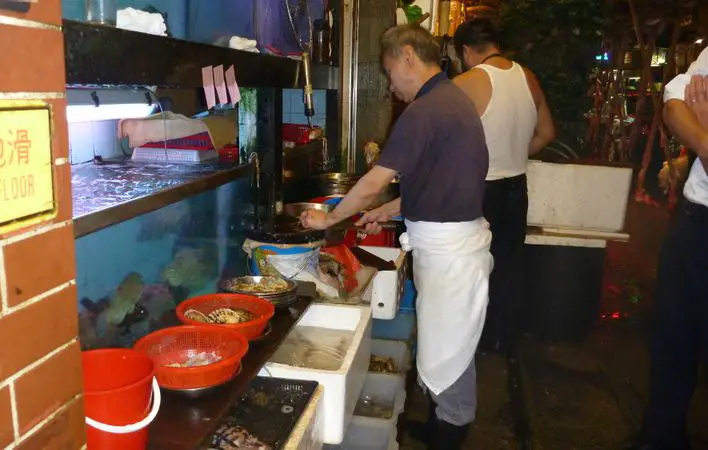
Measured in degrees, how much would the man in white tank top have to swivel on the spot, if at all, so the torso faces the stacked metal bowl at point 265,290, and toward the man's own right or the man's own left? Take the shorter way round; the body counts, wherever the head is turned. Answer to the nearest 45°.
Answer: approximately 90° to the man's own left

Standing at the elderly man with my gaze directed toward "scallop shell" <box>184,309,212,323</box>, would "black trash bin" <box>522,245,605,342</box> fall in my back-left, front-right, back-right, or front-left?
back-right

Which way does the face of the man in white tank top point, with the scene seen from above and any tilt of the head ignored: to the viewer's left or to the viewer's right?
to the viewer's left

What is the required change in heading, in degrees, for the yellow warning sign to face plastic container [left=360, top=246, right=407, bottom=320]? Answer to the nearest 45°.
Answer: approximately 90° to its left

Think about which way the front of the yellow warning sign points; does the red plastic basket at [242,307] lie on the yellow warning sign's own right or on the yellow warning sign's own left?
on the yellow warning sign's own left

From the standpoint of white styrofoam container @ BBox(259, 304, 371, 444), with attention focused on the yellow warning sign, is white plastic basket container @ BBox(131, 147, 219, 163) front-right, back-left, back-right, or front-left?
back-right

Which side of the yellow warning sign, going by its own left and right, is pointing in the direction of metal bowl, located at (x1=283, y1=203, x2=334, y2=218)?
left

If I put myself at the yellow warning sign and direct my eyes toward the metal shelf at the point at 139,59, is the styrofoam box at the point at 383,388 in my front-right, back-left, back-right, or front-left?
front-right

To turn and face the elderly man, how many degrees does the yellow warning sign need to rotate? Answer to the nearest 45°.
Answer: approximately 90° to its left

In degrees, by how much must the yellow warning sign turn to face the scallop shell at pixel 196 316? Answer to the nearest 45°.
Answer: approximately 90° to its left

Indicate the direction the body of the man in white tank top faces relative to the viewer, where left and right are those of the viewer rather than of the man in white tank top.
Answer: facing away from the viewer and to the left of the viewer

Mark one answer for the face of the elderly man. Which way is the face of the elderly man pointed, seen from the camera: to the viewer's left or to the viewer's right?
to the viewer's left
